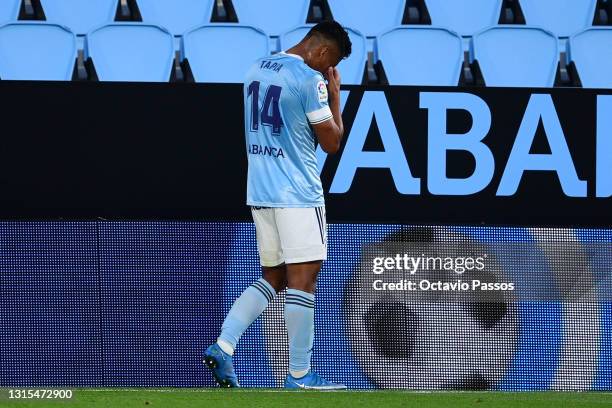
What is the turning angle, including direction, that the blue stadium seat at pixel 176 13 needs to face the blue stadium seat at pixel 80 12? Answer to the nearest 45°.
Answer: approximately 90° to its right

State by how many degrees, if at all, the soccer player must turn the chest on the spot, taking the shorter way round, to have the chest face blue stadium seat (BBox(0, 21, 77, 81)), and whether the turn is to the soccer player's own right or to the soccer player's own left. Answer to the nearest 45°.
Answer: approximately 90° to the soccer player's own left

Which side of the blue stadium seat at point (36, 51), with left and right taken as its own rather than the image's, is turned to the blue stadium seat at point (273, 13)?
left

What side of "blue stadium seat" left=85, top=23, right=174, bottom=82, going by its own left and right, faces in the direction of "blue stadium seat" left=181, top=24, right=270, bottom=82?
left

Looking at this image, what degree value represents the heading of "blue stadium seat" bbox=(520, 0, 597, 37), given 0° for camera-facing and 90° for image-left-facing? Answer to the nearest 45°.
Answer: approximately 0°

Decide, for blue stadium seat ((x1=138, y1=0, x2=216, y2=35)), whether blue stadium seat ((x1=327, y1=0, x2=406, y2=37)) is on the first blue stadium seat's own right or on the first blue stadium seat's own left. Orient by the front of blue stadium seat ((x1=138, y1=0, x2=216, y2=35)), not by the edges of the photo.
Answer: on the first blue stadium seat's own left

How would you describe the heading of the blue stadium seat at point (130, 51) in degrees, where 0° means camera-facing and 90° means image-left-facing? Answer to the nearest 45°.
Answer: approximately 0°

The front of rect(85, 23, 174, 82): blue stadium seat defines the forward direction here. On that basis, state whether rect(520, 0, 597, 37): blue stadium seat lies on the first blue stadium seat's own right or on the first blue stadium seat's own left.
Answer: on the first blue stadium seat's own left

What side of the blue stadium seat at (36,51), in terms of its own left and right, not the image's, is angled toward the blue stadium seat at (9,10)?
back

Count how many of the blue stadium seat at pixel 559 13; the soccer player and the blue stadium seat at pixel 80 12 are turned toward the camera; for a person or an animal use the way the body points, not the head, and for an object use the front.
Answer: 2
